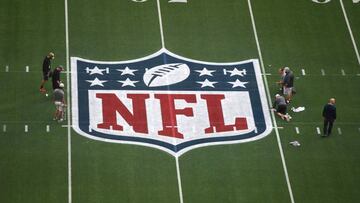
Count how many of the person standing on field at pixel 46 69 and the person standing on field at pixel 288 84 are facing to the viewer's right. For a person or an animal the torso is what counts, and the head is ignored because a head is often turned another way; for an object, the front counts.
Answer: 1

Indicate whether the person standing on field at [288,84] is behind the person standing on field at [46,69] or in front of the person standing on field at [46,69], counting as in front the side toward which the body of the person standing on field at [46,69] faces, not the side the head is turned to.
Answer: in front

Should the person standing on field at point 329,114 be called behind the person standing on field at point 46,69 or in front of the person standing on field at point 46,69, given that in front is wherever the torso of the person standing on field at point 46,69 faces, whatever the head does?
in front

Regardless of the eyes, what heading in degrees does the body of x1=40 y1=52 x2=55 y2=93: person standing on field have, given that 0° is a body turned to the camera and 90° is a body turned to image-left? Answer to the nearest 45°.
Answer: approximately 270°

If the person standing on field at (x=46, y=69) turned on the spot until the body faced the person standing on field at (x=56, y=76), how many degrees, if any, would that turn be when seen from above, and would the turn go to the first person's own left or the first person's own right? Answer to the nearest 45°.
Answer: approximately 45° to the first person's own right

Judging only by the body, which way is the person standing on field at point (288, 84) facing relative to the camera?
to the viewer's left

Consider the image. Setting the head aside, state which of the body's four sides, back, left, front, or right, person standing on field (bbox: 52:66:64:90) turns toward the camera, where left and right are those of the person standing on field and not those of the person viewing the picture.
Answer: right
